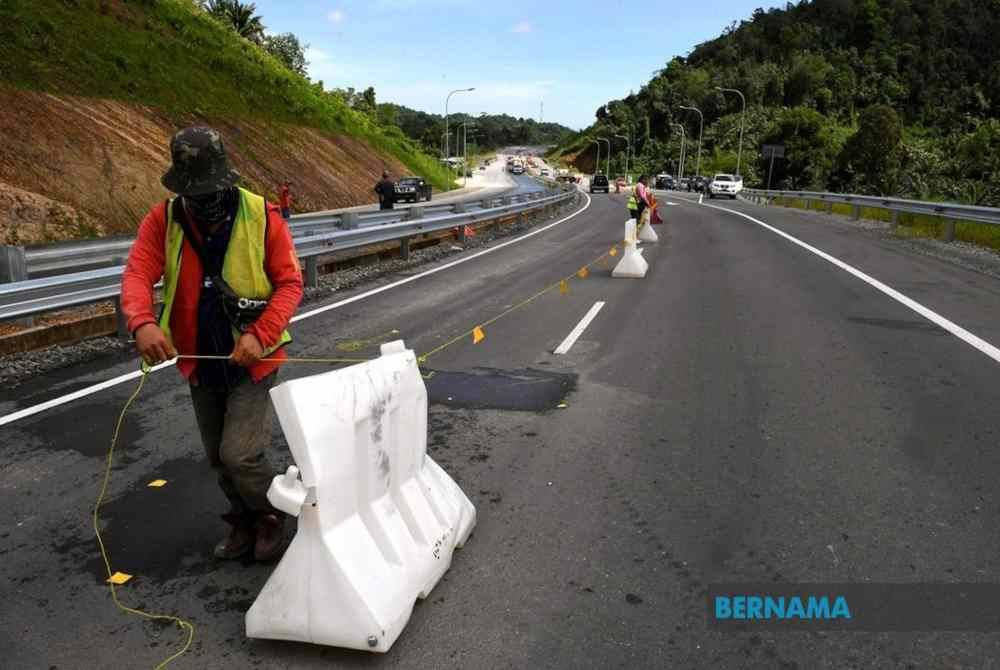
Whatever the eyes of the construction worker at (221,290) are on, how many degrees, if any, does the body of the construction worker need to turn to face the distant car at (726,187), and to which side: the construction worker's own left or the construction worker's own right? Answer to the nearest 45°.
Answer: approximately 135° to the construction worker's own left

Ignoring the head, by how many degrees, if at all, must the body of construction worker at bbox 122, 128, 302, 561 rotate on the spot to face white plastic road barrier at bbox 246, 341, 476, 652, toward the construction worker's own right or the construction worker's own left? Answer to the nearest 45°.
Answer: approximately 45° to the construction worker's own left

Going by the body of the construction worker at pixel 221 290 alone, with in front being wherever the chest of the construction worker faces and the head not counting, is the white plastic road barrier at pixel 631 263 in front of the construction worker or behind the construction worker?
behind

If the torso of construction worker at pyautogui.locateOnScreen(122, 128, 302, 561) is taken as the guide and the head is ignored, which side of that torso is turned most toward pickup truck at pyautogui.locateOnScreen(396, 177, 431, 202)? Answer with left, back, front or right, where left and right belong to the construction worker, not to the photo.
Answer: back

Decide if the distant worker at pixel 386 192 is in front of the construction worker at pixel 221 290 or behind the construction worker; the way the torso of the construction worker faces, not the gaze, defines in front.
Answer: behind

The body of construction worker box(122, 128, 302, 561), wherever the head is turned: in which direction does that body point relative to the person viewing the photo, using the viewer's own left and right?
facing the viewer

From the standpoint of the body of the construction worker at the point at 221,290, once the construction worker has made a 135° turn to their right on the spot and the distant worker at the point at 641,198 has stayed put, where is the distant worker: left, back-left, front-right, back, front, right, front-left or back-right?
right

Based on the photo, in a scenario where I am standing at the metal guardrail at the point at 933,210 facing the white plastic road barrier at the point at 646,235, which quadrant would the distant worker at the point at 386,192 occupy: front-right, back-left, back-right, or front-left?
front-right

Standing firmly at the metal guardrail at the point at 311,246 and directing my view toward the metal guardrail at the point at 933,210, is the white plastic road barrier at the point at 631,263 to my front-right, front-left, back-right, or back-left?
front-right

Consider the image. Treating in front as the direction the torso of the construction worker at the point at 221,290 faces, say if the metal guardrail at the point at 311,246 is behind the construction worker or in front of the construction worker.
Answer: behind

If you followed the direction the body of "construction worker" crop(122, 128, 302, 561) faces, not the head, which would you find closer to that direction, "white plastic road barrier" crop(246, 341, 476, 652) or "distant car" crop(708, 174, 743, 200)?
the white plastic road barrier
